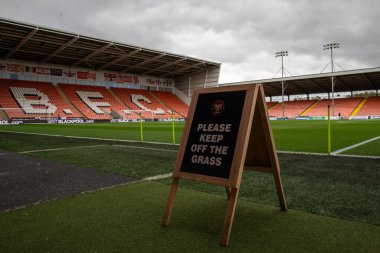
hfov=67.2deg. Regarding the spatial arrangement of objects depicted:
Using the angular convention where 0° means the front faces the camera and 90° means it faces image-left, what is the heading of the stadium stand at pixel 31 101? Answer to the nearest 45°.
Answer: approximately 315°

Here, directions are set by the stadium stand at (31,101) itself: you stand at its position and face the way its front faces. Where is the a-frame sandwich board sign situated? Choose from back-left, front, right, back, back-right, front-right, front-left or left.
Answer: front-right
